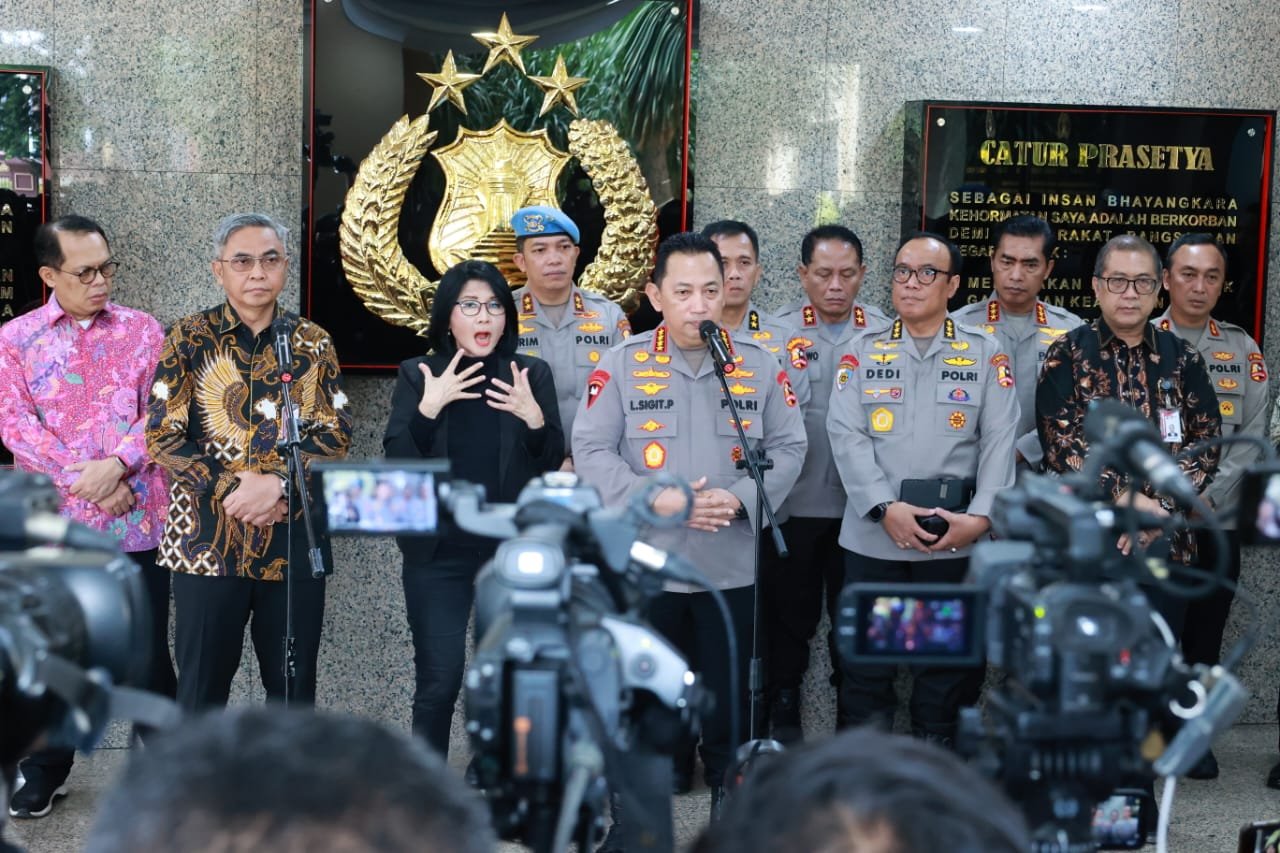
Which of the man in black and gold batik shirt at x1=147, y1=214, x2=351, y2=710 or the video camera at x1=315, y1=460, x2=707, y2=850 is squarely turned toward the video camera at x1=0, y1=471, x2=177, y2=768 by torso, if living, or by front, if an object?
the man in black and gold batik shirt

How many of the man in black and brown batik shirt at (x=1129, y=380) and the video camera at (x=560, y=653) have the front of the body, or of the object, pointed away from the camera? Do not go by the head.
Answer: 1

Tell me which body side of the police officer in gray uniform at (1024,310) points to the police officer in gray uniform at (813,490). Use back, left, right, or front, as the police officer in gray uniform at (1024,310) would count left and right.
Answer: right

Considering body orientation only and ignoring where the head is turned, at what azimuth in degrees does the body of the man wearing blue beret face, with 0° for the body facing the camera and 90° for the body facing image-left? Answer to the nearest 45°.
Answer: approximately 0°

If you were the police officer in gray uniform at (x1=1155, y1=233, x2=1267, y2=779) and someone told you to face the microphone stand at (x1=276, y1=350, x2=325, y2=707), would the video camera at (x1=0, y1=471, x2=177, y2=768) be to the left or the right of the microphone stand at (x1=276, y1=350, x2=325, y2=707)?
left

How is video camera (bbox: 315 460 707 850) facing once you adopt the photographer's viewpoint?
facing away from the viewer

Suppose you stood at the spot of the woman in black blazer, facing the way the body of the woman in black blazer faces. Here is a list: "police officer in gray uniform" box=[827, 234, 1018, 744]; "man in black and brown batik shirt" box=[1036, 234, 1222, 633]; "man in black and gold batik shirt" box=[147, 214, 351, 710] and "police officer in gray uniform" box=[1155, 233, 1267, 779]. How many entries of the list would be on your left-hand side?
3

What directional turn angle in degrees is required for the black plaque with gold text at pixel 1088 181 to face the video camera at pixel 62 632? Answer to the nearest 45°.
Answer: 0° — it already faces it

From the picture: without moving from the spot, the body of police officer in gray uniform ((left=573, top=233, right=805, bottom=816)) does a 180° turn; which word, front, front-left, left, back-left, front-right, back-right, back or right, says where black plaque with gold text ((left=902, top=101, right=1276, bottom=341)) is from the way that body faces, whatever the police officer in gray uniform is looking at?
front-right
